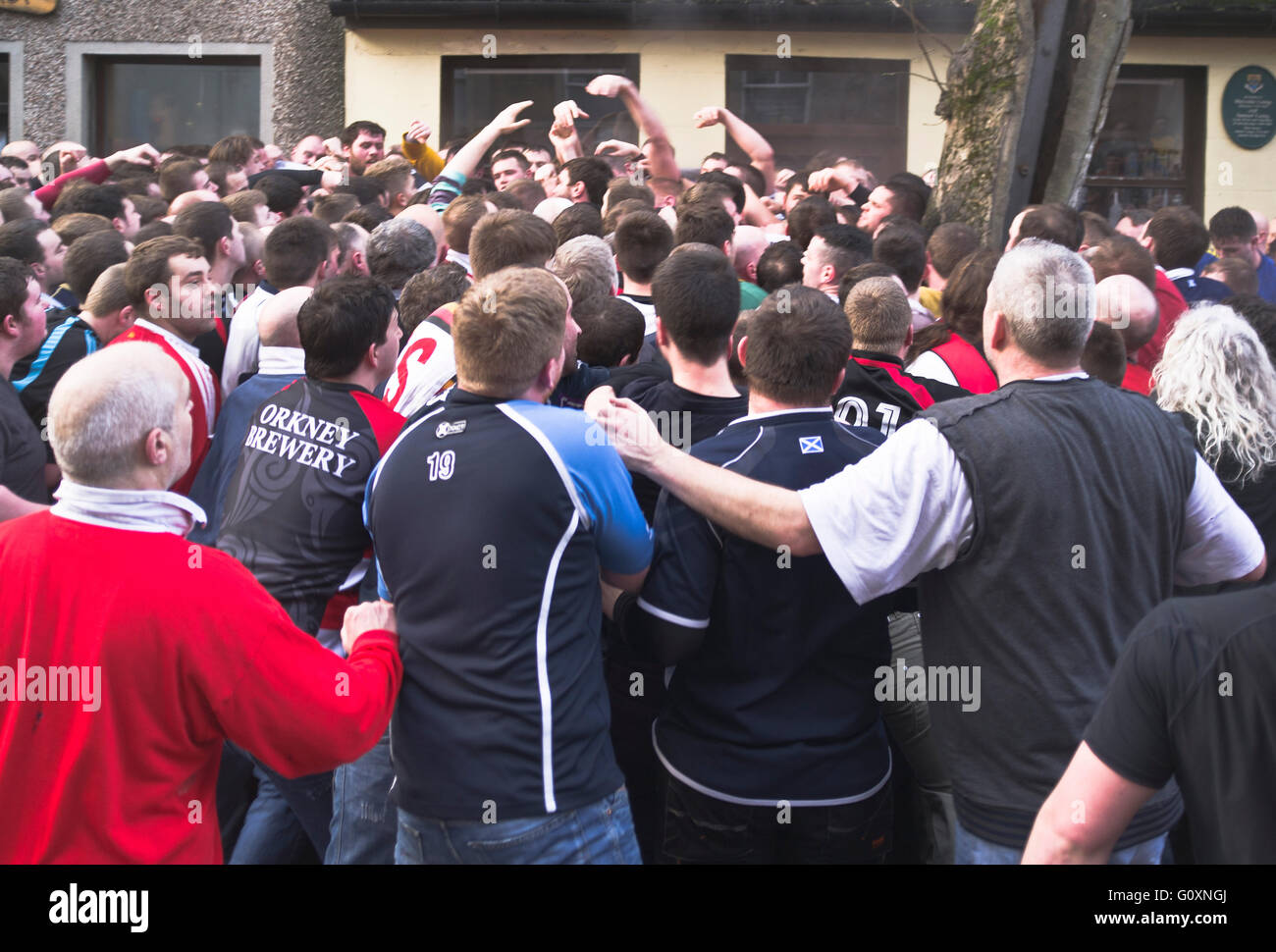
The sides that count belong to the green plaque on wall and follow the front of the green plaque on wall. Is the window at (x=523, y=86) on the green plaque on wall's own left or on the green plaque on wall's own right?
on the green plaque on wall's own right

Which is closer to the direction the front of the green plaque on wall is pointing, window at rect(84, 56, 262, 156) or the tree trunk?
the tree trunk

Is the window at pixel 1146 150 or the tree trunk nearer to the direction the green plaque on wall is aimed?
the tree trunk

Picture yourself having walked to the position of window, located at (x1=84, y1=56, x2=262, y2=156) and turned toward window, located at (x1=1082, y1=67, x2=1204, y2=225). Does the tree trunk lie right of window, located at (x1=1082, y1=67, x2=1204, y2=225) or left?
right

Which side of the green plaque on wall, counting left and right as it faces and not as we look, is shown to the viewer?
front

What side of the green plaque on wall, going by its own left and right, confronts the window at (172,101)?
right

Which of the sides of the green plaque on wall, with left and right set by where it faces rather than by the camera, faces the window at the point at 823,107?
right

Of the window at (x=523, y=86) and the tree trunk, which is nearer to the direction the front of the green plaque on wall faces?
the tree trunk

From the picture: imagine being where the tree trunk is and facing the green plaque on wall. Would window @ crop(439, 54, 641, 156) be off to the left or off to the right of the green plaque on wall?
left
